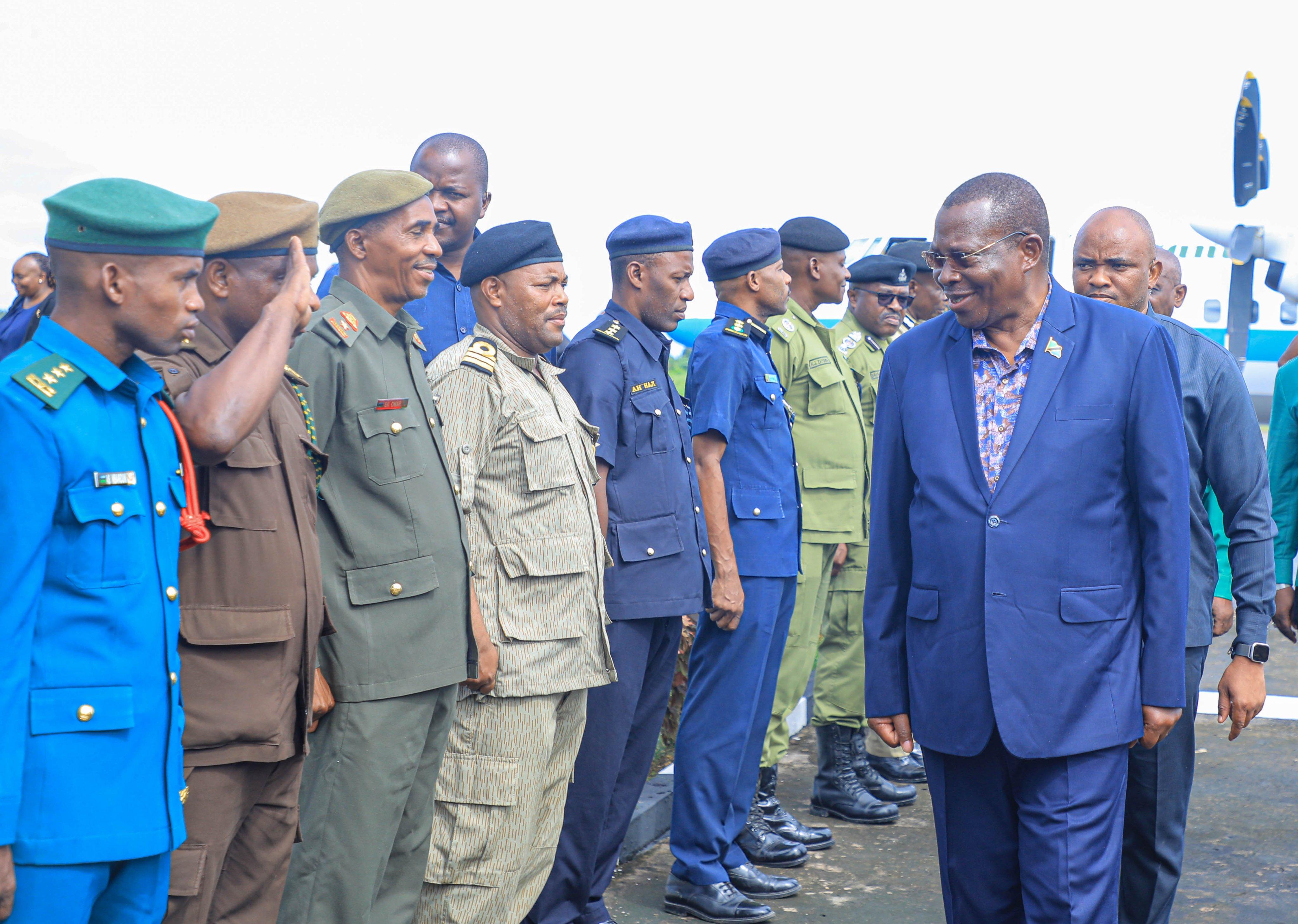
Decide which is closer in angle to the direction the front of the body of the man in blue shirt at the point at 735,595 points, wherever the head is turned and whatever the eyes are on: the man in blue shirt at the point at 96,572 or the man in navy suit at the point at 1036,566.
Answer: the man in navy suit

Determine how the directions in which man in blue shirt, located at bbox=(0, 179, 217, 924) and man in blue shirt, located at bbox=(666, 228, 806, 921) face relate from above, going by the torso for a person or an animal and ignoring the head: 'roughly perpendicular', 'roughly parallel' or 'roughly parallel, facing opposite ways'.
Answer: roughly parallel

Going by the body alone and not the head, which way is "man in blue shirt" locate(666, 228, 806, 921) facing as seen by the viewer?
to the viewer's right

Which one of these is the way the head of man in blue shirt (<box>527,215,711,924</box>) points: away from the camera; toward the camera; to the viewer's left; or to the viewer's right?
to the viewer's right

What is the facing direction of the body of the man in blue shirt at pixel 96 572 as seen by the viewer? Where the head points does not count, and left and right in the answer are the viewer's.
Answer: facing the viewer and to the right of the viewer

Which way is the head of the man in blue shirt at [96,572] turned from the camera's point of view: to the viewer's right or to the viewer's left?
to the viewer's right

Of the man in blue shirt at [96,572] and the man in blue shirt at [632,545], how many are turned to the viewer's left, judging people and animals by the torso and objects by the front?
0

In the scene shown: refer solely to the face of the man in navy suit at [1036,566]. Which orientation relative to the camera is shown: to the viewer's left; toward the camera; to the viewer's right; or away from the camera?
to the viewer's left

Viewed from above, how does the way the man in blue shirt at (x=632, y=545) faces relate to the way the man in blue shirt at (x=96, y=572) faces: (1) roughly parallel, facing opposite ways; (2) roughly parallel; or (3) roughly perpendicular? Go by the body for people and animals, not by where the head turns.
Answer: roughly parallel

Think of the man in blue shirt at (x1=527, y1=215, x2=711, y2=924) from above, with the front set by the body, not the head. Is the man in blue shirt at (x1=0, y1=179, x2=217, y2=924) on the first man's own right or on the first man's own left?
on the first man's own right

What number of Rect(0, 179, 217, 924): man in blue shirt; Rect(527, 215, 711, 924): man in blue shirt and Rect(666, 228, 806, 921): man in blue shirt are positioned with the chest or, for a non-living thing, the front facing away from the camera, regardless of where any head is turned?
0

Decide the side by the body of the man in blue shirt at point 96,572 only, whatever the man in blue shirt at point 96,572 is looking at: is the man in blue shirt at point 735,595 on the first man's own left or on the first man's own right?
on the first man's own left
